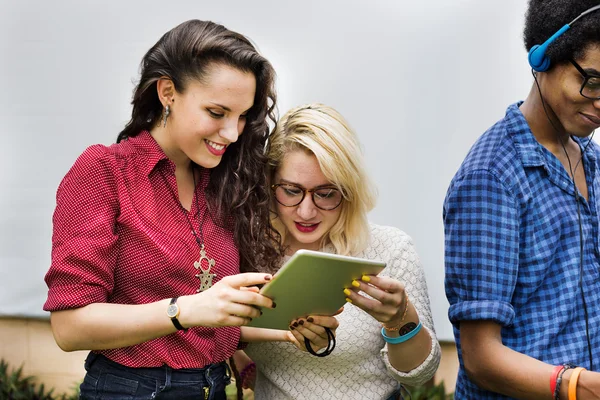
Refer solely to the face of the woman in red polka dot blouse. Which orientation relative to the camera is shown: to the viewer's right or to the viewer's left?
to the viewer's right

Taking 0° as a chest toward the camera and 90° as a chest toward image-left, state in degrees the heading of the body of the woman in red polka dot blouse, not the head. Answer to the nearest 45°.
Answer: approximately 315°

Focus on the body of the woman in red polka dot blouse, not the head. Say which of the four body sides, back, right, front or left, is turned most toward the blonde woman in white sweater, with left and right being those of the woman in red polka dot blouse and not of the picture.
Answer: left

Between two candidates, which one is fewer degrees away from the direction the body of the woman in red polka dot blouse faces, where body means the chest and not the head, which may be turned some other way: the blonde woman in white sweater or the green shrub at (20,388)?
the blonde woman in white sweater
